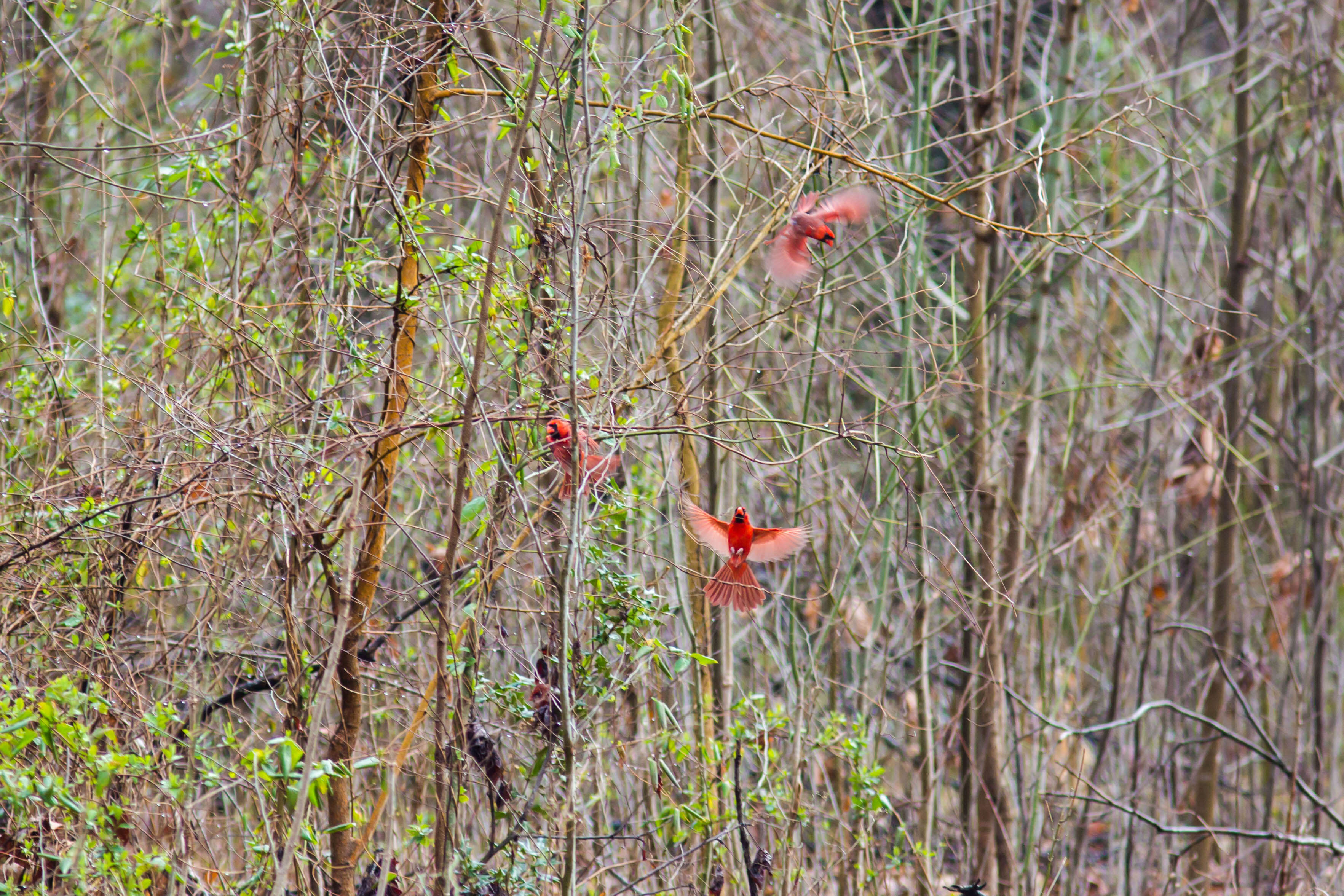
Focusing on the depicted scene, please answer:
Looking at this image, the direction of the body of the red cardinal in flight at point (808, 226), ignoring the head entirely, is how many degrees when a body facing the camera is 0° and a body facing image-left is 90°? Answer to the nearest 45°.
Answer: approximately 315°

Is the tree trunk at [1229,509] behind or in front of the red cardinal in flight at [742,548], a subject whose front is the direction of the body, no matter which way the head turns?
behind

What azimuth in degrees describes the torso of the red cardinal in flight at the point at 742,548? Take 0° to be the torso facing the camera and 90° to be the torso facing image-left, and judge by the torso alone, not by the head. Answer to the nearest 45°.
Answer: approximately 0°
